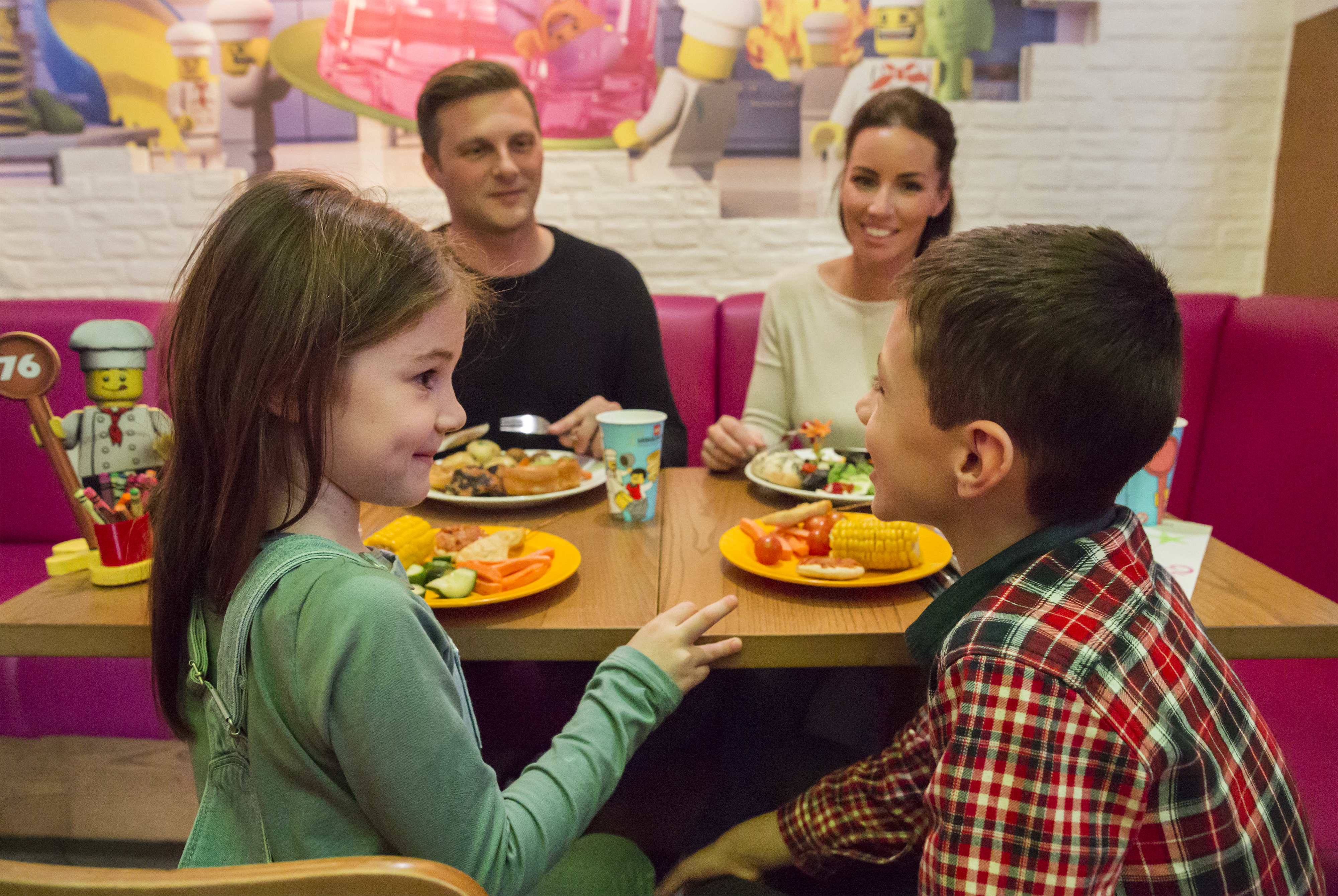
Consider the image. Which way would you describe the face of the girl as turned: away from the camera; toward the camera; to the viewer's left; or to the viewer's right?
to the viewer's right

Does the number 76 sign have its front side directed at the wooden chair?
yes

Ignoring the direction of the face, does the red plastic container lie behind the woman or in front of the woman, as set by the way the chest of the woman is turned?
in front

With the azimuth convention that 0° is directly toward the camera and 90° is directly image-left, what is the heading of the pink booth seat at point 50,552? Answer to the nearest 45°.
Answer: approximately 0°

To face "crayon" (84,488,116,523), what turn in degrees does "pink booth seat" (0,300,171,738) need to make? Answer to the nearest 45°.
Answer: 0° — it already faces it

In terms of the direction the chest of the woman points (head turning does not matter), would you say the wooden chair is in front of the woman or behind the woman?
in front

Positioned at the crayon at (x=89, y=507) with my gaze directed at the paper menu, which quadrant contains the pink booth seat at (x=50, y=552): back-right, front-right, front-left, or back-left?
back-left
